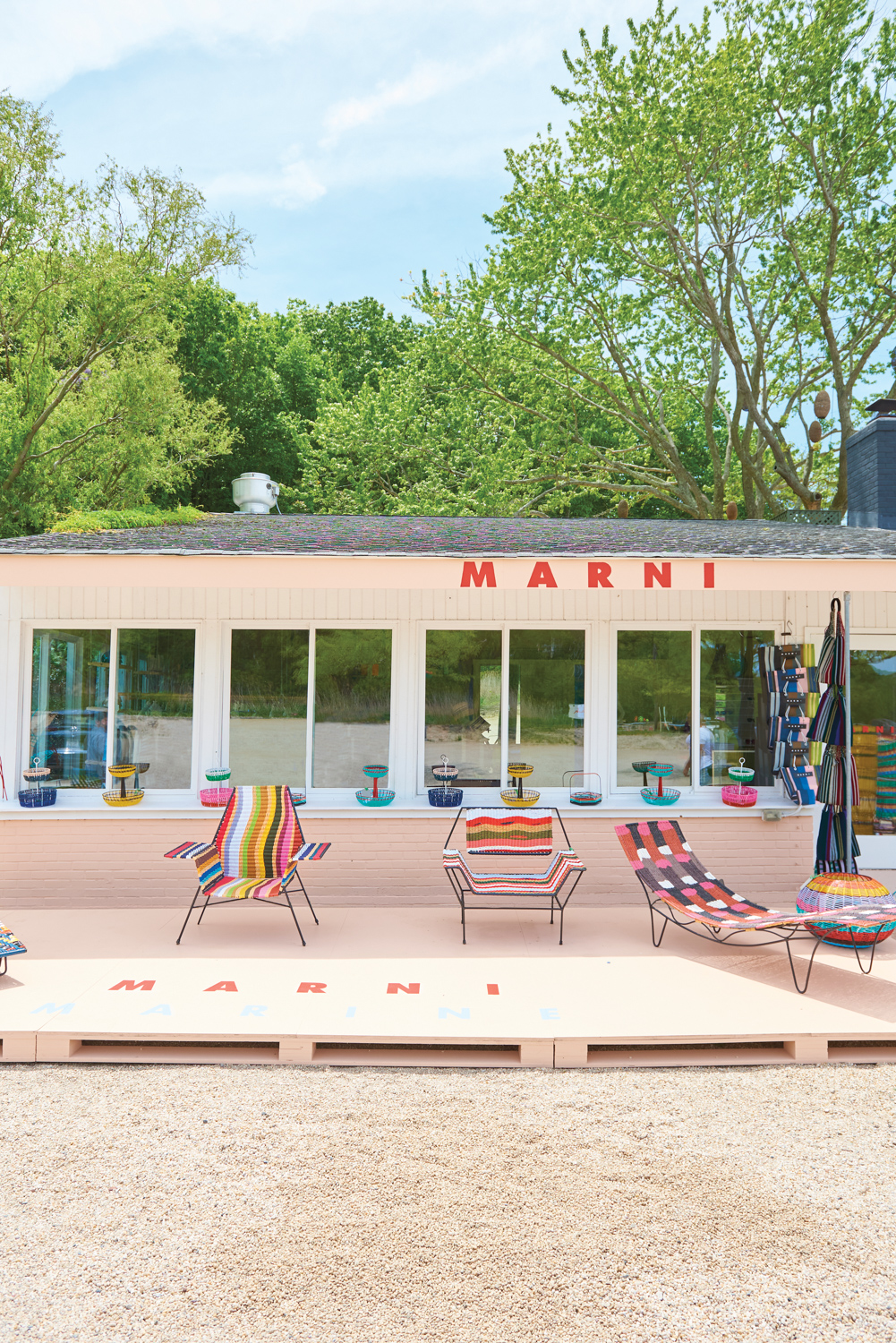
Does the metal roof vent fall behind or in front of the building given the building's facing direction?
behind

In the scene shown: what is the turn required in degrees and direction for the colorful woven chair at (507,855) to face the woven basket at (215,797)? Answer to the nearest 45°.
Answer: approximately 90° to its right

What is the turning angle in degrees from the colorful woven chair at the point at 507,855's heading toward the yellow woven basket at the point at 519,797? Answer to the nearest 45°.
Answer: approximately 180°

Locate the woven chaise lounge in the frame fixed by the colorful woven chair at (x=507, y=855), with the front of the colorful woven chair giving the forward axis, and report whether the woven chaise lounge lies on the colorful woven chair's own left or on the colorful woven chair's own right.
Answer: on the colorful woven chair's own left

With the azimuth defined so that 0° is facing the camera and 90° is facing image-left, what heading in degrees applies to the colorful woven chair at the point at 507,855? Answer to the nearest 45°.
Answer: approximately 0°

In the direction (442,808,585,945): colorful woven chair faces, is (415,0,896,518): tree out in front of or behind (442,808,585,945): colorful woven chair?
behind

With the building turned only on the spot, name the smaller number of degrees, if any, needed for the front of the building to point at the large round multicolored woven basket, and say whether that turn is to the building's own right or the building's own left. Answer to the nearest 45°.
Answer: approximately 45° to the building's own left

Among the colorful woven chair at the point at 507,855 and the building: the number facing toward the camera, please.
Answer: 2

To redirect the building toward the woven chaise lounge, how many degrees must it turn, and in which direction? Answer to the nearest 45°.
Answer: approximately 45° to its left

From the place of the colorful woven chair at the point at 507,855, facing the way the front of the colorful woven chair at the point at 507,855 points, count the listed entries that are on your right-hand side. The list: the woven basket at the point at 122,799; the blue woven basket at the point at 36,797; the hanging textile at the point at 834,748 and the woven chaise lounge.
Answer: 2

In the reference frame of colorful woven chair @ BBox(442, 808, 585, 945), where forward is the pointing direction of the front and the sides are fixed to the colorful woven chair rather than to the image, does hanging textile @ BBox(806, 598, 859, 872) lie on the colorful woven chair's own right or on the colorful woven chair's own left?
on the colorful woven chair's own left

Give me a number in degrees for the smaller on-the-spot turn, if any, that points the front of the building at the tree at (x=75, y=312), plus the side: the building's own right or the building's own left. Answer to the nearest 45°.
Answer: approximately 135° to the building's own right

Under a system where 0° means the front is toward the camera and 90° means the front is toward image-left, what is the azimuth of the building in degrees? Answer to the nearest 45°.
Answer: approximately 0°
